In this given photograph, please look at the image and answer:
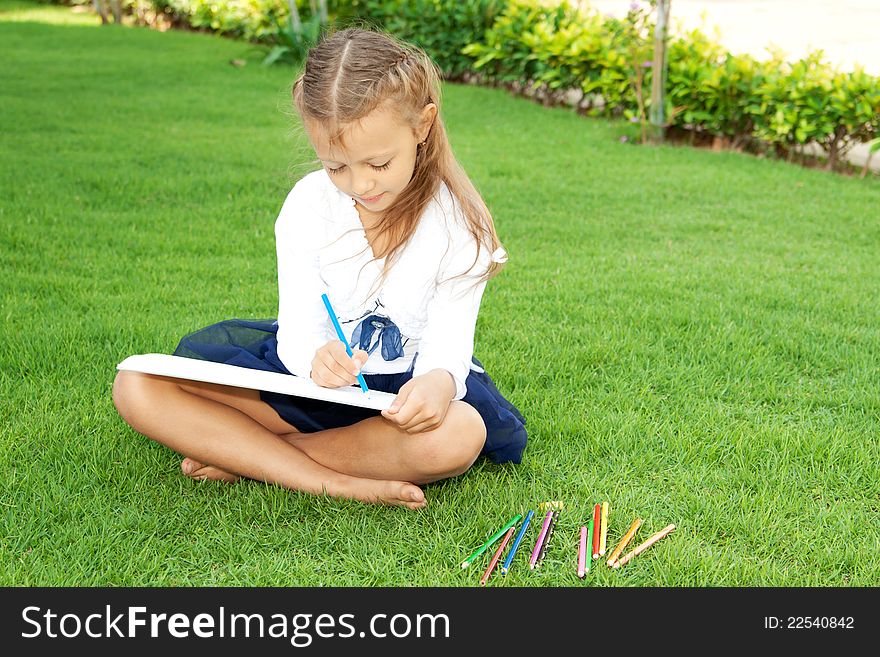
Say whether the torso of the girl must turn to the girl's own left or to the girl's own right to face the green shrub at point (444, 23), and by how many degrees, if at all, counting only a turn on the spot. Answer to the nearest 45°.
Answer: approximately 135° to the girl's own right

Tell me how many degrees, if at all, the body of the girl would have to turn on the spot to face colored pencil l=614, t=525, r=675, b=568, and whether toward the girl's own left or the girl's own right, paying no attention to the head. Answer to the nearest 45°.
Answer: approximately 90° to the girl's own left

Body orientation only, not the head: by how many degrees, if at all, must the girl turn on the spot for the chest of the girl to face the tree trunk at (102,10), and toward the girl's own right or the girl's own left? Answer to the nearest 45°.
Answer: approximately 135° to the girl's own right

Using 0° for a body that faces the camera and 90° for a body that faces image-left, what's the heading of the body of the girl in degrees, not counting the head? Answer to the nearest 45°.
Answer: approximately 45°
